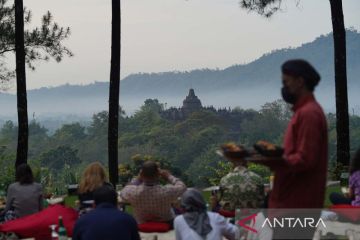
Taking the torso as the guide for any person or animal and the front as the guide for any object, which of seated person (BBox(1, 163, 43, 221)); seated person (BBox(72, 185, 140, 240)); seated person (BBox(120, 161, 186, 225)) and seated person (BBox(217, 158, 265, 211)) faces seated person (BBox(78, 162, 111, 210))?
seated person (BBox(72, 185, 140, 240))

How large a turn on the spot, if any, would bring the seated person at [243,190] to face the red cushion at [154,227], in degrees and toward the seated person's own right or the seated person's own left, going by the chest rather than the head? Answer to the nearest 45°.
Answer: approximately 90° to the seated person's own left

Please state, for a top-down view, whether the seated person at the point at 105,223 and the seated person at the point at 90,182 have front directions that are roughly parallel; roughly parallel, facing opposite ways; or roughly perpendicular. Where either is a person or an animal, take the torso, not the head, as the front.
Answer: roughly parallel

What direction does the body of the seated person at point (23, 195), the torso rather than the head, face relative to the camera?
away from the camera

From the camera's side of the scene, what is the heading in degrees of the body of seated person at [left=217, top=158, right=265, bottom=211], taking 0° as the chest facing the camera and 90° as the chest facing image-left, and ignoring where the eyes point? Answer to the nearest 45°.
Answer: approximately 180°

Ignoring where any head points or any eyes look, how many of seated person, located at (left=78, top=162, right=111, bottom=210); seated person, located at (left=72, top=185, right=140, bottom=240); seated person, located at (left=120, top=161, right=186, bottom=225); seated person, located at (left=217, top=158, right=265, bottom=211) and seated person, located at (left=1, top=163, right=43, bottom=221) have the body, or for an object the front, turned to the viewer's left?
0

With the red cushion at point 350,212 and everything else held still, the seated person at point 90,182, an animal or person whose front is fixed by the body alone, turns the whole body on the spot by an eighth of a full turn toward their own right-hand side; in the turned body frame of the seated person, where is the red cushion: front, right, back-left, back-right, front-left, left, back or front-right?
front-right

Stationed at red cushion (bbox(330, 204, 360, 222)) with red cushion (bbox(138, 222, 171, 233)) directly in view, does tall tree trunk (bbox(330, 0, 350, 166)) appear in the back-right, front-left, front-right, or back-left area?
back-right

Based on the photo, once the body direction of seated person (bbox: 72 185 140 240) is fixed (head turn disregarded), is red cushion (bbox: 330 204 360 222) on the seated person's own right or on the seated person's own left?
on the seated person's own right

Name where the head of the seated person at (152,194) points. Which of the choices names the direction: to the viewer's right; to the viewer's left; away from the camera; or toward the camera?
away from the camera

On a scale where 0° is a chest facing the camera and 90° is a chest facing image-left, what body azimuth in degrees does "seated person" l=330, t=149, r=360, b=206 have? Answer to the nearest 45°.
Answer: approximately 135°

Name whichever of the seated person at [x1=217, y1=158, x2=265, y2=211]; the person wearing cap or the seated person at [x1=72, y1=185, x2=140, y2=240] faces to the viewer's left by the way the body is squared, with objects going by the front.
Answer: the person wearing cap

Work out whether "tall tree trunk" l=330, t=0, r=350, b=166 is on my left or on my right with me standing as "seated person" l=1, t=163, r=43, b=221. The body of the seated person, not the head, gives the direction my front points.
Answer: on my right

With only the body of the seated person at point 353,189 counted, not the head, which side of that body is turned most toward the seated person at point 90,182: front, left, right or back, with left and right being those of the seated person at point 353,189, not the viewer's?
front

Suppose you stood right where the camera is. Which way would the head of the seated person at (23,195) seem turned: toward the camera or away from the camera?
away from the camera

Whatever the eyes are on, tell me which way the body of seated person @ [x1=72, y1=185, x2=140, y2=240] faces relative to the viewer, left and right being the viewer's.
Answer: facing away from the viewer

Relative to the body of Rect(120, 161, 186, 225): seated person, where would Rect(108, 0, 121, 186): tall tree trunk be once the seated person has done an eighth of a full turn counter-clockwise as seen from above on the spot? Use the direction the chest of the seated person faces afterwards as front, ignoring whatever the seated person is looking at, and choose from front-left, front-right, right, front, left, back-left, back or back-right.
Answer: front-right

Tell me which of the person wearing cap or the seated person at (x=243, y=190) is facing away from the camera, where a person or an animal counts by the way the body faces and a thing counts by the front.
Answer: the seated person
